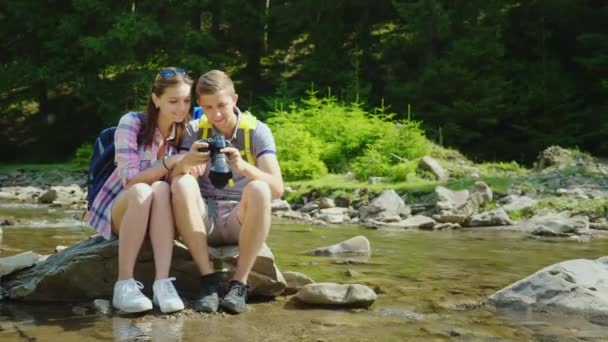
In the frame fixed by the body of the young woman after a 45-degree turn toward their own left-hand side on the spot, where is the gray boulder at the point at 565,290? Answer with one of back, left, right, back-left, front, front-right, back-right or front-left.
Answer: front

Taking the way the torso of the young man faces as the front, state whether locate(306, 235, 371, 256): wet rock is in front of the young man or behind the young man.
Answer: behind

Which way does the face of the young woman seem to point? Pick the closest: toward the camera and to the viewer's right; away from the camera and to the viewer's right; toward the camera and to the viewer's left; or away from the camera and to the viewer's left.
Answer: toward the camera and to the viewer's right

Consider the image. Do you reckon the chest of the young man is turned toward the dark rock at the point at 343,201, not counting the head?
no

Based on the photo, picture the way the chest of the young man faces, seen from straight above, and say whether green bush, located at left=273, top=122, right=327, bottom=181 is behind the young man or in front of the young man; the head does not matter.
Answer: behind

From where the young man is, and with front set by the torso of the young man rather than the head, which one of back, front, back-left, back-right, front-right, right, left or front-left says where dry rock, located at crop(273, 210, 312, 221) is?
back

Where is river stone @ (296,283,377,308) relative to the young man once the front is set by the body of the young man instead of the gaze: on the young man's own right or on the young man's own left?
on the young man's own left

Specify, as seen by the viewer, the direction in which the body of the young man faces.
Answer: toward the camera

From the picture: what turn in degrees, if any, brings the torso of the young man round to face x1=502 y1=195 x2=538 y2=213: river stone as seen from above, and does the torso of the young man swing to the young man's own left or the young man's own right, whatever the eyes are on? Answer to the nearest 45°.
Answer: approximately 135° to the young man's own left

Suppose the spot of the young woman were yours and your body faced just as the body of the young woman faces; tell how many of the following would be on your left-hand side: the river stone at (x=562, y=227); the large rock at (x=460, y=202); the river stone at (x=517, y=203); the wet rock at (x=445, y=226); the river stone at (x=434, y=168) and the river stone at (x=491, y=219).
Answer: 6

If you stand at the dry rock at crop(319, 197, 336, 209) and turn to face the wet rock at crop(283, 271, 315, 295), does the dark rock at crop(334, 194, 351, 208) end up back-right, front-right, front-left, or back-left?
back-left

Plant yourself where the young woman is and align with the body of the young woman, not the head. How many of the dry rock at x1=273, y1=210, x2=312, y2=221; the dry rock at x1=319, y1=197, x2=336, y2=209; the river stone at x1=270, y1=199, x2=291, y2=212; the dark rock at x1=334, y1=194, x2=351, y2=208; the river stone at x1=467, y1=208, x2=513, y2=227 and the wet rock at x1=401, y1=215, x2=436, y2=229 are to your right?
0

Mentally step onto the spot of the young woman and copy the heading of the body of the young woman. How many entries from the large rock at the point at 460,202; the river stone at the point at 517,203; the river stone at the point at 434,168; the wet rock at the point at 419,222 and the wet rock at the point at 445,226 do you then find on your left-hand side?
5

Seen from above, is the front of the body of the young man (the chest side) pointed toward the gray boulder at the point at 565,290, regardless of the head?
no

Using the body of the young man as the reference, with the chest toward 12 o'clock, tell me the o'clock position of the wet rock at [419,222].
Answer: The wet rock is roughly at 7 o'clock from the young man.

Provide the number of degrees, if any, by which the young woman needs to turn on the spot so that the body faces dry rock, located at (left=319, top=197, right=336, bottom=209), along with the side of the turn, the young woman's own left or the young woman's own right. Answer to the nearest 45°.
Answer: approximately 135° to the young woman's own left

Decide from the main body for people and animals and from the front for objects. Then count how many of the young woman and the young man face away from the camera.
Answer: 0
